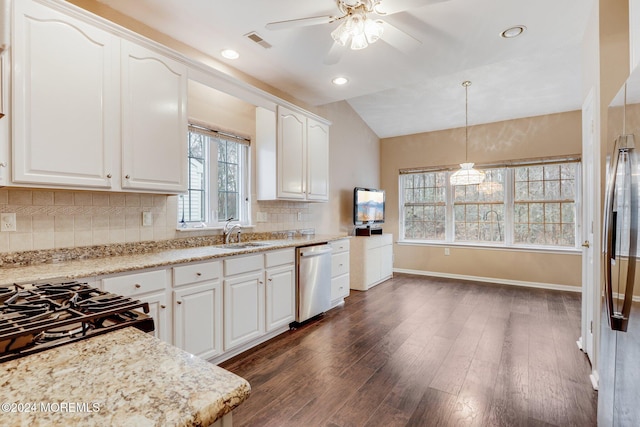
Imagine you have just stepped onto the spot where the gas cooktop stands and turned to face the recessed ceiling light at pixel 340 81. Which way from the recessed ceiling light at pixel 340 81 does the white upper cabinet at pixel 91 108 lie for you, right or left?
left

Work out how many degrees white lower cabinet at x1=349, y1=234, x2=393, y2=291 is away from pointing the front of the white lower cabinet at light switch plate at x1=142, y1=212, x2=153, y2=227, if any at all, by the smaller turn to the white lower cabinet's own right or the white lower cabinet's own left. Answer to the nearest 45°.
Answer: approximately 90° to the white lower cabinet's own right

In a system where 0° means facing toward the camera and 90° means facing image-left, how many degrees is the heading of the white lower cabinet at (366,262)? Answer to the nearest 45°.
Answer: approximately 315°

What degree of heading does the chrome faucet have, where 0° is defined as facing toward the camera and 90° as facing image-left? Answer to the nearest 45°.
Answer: approximately 315°

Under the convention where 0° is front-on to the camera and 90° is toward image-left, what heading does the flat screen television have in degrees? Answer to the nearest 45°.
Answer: approximately 315°
